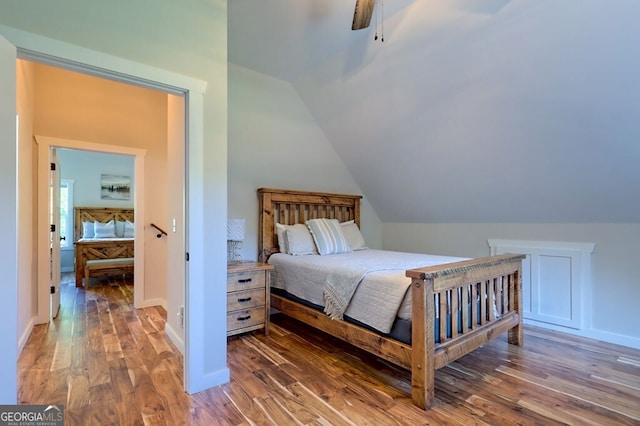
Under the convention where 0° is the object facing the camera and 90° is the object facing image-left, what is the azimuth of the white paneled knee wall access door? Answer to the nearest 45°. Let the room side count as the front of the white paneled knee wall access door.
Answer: approximately 45°

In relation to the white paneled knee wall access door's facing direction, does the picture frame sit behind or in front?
in front

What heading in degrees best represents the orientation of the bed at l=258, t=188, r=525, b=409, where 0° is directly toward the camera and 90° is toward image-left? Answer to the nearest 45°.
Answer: approximately 315°

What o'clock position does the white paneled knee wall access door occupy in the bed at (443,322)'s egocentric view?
The white paneled knee wall access door is roughly at 9 o'clock from the bed.

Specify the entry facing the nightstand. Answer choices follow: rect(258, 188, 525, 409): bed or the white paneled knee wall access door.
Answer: the white paneled knee wall access door

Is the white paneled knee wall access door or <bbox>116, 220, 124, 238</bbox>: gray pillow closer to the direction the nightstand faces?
the white paneled knee wall access door

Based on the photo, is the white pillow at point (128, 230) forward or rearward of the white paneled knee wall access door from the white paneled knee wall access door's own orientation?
forward

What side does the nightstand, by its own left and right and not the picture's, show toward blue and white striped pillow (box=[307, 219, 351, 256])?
left

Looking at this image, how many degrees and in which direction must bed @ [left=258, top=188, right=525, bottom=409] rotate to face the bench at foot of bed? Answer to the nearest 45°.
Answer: approximately 135° to its right

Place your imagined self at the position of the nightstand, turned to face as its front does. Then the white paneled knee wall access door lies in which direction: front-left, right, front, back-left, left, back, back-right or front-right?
front-left

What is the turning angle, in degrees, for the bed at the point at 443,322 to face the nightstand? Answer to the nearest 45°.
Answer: approximately 135° to its right
